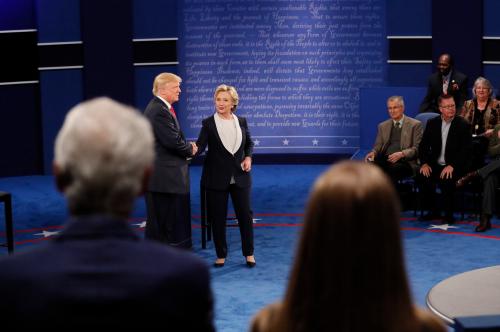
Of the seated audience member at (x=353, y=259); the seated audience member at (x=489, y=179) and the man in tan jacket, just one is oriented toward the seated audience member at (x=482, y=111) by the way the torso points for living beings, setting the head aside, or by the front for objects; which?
the seated audience member at (x=353, y=259)

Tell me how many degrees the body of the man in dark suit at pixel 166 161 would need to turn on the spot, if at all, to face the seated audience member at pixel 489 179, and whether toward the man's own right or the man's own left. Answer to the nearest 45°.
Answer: approximately 45° to the man's own left

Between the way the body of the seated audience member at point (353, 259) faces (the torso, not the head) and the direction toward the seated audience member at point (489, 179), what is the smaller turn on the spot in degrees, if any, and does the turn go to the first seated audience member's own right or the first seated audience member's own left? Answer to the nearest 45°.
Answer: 0° — they already face them

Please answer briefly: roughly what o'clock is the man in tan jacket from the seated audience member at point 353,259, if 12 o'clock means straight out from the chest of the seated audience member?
The man in tan jacket is roughly at 12 o'clock from the seated audience member.

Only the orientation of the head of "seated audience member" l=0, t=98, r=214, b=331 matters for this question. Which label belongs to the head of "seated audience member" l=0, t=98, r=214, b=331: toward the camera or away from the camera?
away from the camera

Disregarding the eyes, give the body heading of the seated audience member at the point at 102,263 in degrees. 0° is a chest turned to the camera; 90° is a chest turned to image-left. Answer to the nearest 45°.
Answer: approximately 180°

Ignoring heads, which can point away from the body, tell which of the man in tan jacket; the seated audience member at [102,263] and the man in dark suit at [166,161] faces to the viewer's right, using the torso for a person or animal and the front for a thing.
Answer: the man in dark suit

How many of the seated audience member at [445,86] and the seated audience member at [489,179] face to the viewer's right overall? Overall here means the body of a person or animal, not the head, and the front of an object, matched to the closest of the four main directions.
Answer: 0

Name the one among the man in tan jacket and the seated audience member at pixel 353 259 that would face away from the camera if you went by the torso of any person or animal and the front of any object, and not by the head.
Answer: the seated audience member

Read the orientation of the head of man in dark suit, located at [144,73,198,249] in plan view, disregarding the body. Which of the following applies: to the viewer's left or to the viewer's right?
to the viewer's right

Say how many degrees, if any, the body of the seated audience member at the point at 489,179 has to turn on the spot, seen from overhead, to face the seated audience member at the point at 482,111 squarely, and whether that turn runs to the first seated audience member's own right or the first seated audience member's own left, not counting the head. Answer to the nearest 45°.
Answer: approximately 135° to the first seated audience member's own right

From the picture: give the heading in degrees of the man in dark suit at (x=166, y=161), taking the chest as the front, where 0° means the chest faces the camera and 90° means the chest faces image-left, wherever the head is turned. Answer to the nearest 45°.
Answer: approximately 270°

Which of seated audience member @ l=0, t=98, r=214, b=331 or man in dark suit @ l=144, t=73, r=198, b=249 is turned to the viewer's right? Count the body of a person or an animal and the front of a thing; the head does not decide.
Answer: the man in dark suit
